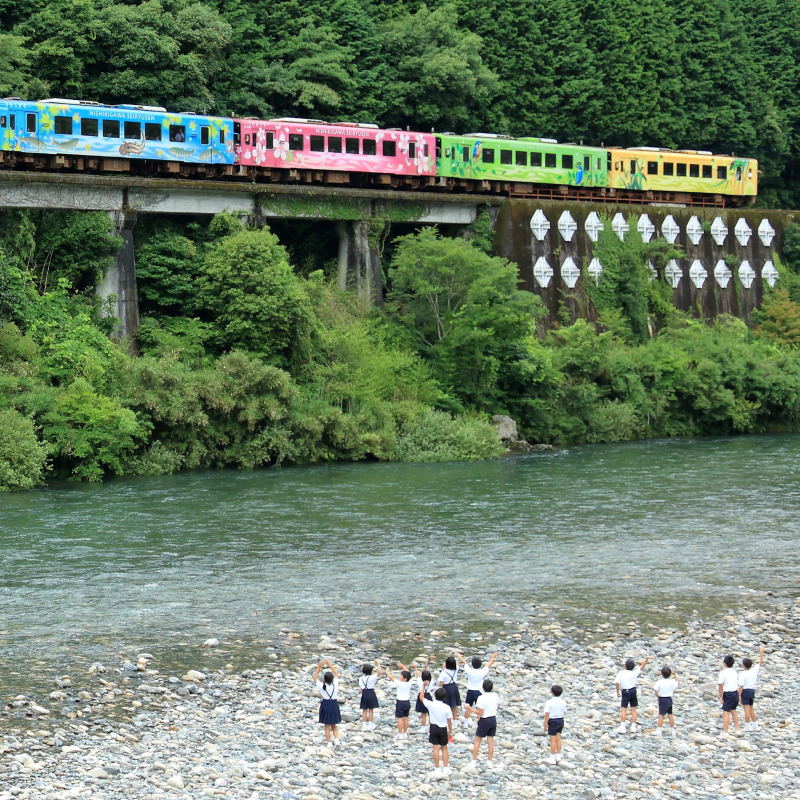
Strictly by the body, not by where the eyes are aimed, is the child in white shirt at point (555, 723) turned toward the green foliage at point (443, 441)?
yes

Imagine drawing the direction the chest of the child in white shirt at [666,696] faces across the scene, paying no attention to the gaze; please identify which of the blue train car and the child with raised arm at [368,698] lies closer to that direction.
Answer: the blue train car

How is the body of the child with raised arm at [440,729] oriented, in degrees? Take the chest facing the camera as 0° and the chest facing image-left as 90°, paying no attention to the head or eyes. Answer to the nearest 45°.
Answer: approximately 180°

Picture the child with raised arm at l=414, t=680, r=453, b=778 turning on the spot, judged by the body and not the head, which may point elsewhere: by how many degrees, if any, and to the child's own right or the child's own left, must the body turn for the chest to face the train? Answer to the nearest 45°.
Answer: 0° — they already face it

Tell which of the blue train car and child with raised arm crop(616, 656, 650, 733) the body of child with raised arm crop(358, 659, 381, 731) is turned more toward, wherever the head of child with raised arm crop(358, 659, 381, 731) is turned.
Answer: the blue train car

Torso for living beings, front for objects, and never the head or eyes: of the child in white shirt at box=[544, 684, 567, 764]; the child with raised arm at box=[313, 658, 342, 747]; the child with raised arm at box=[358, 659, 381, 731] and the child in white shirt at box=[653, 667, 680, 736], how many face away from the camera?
4

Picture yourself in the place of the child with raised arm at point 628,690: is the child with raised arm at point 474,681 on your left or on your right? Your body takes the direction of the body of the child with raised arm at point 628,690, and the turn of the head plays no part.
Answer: on your left

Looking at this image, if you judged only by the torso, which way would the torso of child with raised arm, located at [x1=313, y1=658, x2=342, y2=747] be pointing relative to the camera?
away from the camera

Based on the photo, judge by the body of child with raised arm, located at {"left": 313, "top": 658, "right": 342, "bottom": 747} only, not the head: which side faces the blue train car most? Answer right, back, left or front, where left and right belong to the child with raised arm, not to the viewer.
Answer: front

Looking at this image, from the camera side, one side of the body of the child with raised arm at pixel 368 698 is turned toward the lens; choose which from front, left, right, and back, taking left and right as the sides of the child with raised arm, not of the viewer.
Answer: back

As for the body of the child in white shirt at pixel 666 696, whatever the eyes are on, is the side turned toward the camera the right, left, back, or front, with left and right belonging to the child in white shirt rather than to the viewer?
back

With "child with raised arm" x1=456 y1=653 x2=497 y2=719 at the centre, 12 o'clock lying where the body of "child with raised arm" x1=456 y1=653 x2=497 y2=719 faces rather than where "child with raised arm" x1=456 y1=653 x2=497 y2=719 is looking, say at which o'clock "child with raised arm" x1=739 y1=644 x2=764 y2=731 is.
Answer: "child with raised arm" x1=739 y1=644 x2=764 y2=731 is roughly at 3 o'clock from "child with raised arm" x1=456 y1=653 x2=497 y2=719.

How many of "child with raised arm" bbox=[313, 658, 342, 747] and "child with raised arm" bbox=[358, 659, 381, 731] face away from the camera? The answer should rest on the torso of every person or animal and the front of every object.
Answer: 2

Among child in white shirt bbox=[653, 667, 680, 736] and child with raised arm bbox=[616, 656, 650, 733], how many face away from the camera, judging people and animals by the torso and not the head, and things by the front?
2

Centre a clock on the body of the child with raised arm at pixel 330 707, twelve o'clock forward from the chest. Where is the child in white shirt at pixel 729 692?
The child in white shirt is roughly at 3 o'clock from the child with raised arm.
